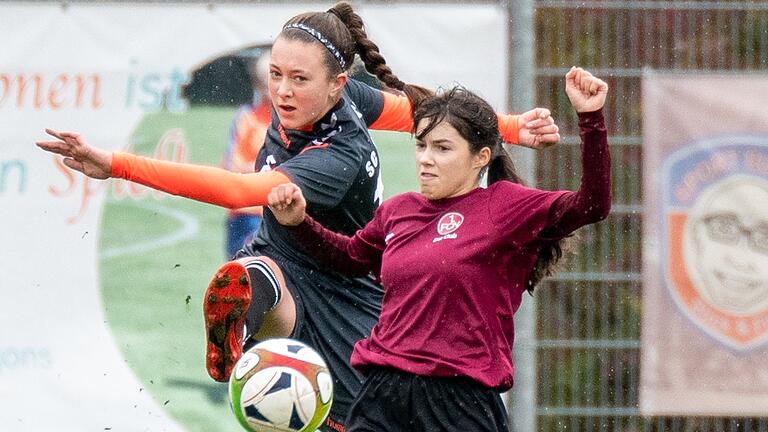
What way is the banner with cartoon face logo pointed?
toward the camera

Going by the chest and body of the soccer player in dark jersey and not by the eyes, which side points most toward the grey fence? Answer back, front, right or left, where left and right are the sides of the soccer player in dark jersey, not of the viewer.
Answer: back

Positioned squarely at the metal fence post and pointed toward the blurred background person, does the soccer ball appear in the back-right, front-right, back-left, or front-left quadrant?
front-left

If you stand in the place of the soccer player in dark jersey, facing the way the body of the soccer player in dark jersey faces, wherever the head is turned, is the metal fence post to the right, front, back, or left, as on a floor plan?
back

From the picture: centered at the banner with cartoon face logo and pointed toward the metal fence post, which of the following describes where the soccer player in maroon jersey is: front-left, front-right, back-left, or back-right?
front-left

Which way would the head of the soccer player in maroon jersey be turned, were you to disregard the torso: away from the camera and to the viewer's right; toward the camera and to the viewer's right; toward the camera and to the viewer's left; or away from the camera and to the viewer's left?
toward the camera and to the viewer's left

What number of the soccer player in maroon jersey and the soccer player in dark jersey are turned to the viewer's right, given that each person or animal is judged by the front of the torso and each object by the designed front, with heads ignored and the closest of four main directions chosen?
0

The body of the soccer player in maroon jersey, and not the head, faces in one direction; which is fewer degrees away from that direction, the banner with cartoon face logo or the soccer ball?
the soccer ball

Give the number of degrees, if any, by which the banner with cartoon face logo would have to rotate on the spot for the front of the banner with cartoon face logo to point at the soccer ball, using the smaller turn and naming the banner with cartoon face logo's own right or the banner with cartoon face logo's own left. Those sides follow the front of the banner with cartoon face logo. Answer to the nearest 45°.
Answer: approximately 45° to the banner with cartoon face logo's own right

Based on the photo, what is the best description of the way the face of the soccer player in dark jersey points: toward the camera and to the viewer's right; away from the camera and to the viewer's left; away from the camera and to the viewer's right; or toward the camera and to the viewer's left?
toward the camera and to the viewer's left

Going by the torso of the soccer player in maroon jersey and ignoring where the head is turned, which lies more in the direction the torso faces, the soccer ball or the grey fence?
the soccer ball

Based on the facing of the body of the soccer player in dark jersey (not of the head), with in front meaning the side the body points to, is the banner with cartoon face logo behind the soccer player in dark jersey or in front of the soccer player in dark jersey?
behind

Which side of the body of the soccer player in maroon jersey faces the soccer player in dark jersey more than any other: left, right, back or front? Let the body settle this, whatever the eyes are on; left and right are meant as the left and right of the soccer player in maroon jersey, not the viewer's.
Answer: right

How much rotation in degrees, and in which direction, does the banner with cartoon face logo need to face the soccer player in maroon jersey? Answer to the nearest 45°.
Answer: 0° — it already faces them

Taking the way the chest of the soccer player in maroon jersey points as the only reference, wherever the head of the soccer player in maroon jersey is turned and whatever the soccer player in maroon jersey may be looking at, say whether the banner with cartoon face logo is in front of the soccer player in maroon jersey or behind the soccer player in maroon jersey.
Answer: behind
